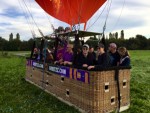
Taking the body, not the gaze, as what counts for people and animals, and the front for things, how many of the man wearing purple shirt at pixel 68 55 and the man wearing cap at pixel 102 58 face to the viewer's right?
0

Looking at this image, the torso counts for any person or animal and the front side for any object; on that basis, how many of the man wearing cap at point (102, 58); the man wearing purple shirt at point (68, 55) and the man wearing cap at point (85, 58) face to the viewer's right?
0

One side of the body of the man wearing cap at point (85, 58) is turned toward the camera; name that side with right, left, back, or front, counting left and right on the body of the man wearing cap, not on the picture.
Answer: front

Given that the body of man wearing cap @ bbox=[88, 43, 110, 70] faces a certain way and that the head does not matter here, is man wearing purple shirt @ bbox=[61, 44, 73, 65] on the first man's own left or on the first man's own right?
on the first man's own right

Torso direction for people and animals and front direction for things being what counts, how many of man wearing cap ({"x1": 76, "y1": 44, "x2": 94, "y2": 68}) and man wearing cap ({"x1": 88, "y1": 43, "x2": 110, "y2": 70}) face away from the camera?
0

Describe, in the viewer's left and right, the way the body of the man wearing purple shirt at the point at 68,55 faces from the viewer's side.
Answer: facing the viewer and to the left of the viewer

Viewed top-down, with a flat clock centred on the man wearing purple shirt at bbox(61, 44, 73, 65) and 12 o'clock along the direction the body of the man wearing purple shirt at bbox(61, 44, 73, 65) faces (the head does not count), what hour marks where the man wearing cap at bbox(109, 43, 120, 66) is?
the man wearing cap at bbox(109, 43, 120, 66) is roughly at 8 o'clock from the man wearing purple shirt at bbox(61, 44, 73, 65).

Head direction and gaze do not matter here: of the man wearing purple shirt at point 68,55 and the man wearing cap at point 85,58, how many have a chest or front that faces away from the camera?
0
